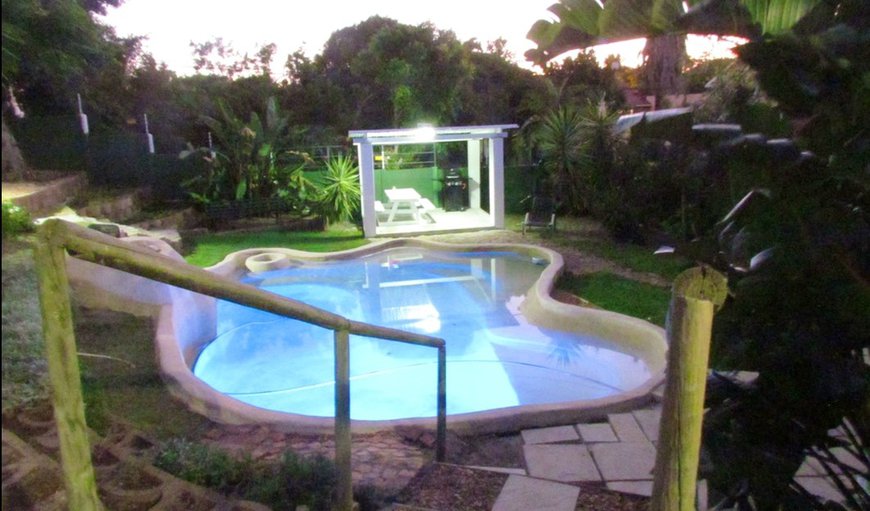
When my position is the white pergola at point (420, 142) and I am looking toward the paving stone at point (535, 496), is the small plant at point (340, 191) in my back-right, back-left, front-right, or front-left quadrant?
back-right

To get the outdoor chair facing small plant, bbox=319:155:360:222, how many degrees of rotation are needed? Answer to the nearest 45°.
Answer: approximately 45° to its right

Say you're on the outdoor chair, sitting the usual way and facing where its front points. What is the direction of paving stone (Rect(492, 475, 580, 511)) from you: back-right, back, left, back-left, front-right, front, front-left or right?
front-left

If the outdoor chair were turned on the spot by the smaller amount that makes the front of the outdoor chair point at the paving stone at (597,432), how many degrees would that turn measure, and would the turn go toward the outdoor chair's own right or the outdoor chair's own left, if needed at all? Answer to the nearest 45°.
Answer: approximately 45° to the outdoor chair's own left

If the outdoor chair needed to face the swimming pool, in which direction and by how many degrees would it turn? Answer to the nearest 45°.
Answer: approximately 45° to its left

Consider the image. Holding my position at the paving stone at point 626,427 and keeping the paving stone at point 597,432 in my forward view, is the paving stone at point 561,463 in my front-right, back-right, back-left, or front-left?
front-left

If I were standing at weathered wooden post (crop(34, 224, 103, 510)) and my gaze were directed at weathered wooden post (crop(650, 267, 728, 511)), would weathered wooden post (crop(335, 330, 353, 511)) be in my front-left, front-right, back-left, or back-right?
front-left

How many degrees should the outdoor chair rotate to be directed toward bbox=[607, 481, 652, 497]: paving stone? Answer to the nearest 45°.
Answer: approximately 45° to its left

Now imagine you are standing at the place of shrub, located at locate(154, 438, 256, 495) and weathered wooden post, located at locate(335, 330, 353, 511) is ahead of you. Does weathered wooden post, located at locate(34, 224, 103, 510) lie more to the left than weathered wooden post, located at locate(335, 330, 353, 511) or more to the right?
right

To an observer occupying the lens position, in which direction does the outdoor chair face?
facing the viewer and to the left of the viewer

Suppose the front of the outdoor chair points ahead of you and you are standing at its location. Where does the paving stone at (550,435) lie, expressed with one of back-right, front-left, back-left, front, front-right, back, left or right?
front-left

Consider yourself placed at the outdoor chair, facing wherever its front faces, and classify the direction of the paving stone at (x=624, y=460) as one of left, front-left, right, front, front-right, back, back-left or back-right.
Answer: front-left

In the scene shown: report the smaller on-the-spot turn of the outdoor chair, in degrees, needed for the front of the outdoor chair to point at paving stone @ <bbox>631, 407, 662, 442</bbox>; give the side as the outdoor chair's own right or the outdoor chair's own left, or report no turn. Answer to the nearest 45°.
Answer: approximately 45° to the outdoor chair's own left
